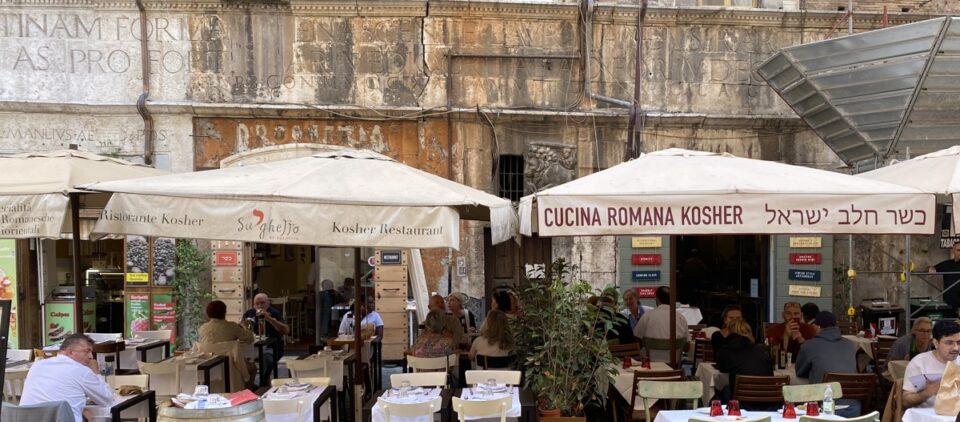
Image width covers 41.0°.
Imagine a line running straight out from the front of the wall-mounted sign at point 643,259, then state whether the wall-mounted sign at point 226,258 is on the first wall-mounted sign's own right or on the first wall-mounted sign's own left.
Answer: on the first wall-mounted sign's own right

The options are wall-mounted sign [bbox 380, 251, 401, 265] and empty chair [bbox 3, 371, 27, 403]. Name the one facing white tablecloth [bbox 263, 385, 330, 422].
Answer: the wall-mounted sign

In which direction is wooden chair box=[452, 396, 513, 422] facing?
away from the camera

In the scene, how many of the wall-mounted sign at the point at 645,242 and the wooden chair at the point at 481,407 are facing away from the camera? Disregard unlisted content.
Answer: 1

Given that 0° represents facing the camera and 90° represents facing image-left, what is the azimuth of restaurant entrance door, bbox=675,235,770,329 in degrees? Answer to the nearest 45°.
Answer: approximately 0°

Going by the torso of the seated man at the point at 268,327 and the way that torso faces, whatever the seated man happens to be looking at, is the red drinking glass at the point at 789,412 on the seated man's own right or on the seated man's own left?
on the seated man's own left

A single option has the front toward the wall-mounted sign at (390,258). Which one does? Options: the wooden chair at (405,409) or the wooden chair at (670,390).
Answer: the wooden chair at (405,409)

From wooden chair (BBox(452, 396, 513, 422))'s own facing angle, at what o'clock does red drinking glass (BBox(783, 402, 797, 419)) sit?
The red drinking glass is roughly at 3 o'clock from the wooden chair.

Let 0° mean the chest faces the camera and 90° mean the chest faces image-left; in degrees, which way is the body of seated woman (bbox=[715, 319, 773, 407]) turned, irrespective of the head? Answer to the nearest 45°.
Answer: approximately 180°

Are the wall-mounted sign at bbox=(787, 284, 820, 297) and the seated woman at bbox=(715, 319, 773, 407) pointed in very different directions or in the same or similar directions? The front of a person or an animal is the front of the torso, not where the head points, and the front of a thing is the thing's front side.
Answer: very different directions

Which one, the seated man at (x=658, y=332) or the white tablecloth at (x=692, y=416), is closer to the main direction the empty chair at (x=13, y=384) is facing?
the seated man
